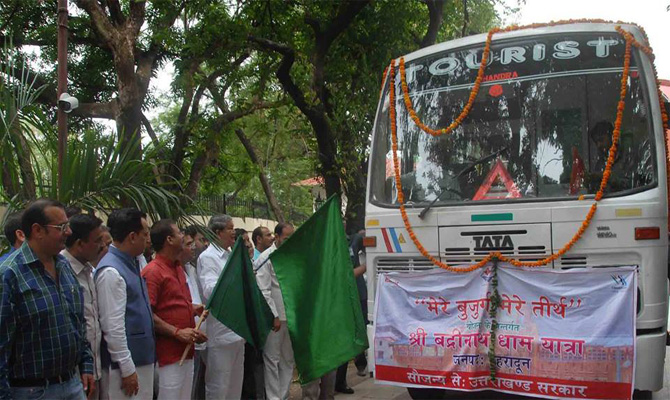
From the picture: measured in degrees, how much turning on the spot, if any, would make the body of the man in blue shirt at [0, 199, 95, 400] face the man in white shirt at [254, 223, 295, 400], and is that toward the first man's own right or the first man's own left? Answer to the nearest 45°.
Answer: approximately 90° to the first man's own left

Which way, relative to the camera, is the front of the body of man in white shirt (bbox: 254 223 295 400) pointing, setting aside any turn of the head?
to the viewer's right

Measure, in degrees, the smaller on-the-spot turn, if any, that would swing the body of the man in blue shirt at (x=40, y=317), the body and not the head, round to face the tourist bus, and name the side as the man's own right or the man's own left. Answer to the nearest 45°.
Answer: approximately 45° to the man's own left

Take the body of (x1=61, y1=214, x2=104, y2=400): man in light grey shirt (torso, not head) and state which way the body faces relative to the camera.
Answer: to the viewer's right

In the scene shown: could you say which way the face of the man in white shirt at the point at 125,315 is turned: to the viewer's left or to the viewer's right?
to the viewer's right

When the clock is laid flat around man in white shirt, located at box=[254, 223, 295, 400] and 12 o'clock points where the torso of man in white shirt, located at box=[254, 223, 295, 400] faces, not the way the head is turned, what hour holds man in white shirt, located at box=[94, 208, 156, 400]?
man in white shirt, located at box=[94, 208, 156, 400] is roughly at 4 o'clock from man in white shirt, located at box=[254, 223, 295, 400].

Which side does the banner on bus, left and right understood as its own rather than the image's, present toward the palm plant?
right

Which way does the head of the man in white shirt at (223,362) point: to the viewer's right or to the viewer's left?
to the viewer's right

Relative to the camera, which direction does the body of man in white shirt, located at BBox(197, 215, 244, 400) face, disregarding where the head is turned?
to the viewer's right
